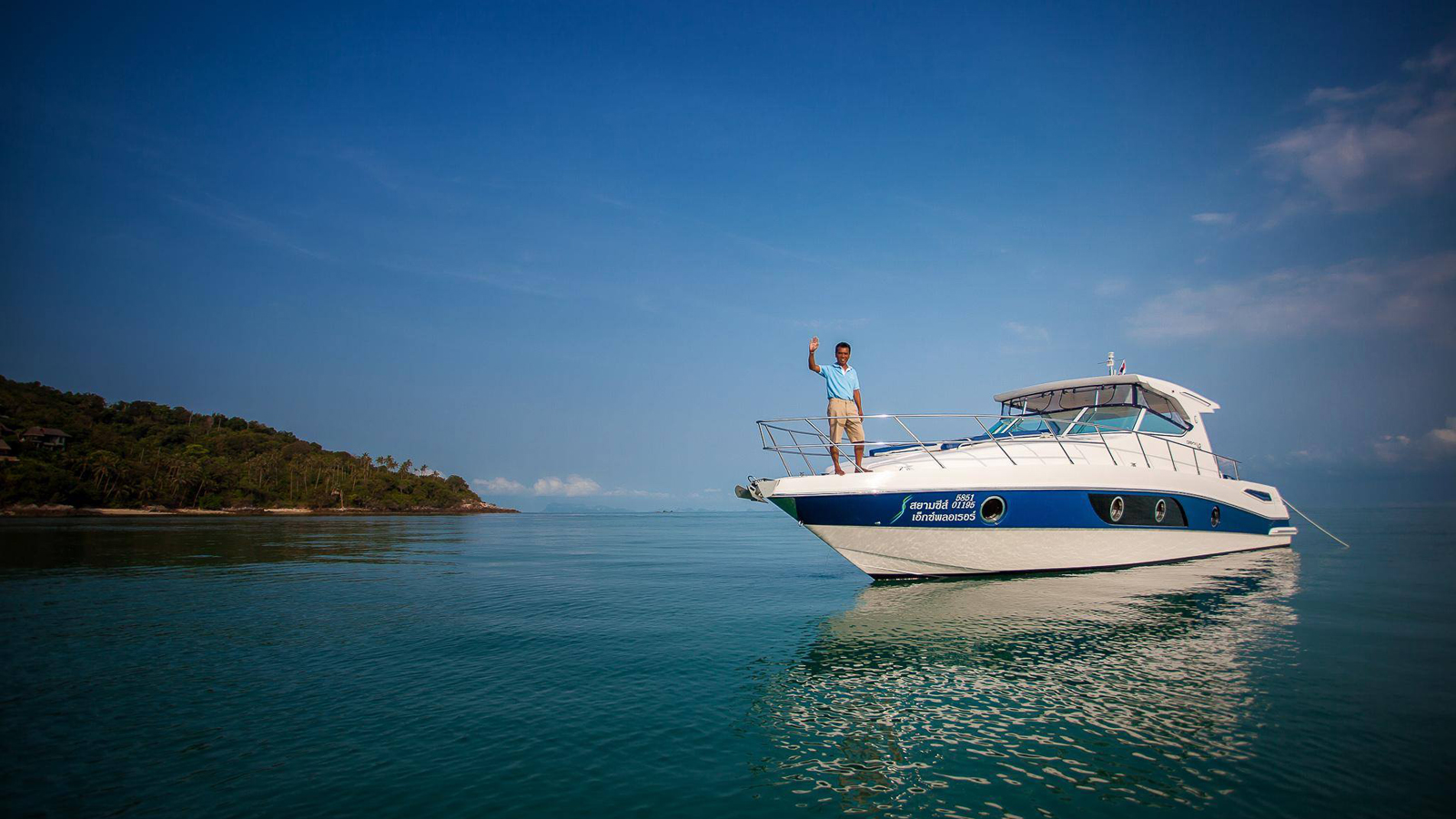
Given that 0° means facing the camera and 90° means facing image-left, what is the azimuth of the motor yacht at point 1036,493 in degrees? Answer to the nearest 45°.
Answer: approximately 45°
